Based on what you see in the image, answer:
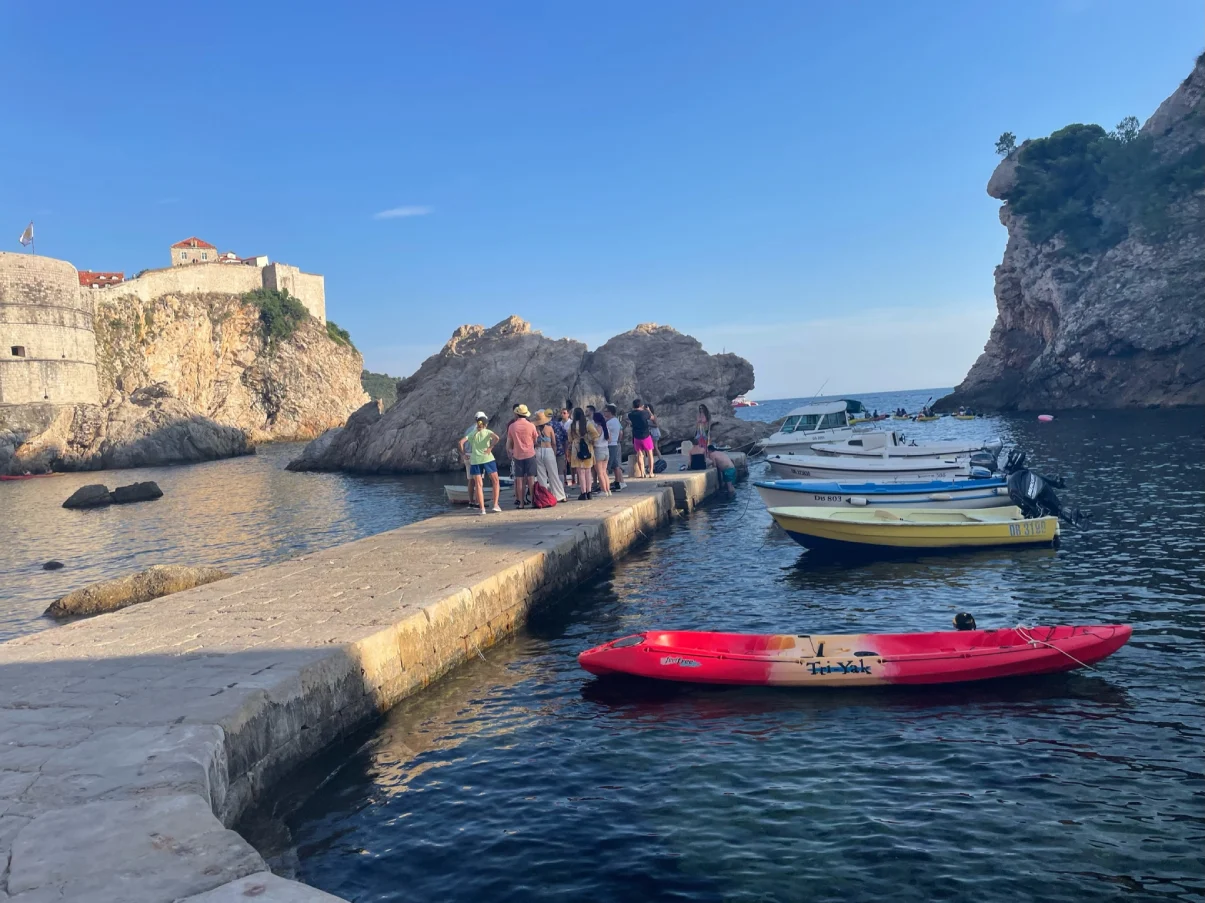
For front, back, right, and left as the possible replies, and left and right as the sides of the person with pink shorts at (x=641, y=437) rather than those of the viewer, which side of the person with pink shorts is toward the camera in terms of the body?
back

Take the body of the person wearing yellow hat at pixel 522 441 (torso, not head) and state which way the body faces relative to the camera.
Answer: away from the camera

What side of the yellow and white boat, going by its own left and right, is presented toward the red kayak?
left

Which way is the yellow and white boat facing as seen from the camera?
to the viewer's left

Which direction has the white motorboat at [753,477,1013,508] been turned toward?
to the viewer's left

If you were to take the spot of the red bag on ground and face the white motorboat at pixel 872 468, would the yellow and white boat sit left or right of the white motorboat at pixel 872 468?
right

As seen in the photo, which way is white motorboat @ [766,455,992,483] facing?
to the viewer's left

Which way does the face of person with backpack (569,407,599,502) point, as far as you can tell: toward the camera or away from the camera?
away from the camera

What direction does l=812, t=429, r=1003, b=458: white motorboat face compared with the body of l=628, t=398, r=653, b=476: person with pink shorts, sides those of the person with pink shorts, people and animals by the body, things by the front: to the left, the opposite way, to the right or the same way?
to the left

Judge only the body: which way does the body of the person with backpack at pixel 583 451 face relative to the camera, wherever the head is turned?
away from the camera

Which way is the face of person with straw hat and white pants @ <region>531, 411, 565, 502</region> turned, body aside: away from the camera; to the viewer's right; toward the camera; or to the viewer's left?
away from the camera

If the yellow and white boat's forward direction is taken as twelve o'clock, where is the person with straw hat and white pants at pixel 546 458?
The person with straw hat and white pants is roughly at 12 o'clock from the yellow and white boat.

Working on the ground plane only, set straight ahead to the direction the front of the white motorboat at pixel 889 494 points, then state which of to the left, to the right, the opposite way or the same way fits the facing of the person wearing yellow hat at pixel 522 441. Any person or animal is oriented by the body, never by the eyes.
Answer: to the right

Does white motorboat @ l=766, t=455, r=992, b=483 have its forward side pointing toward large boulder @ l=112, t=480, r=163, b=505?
yes

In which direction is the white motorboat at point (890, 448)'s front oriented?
to the viewer's left

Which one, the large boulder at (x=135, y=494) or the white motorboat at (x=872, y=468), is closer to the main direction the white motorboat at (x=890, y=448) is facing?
the large boulder
